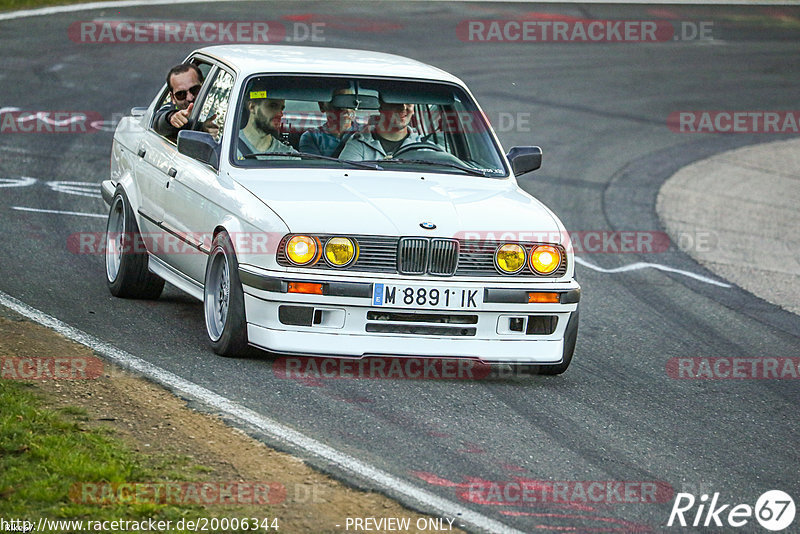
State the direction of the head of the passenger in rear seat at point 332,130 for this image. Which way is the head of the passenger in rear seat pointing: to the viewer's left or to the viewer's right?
to the viewer's right

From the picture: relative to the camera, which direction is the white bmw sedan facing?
toward the camera
